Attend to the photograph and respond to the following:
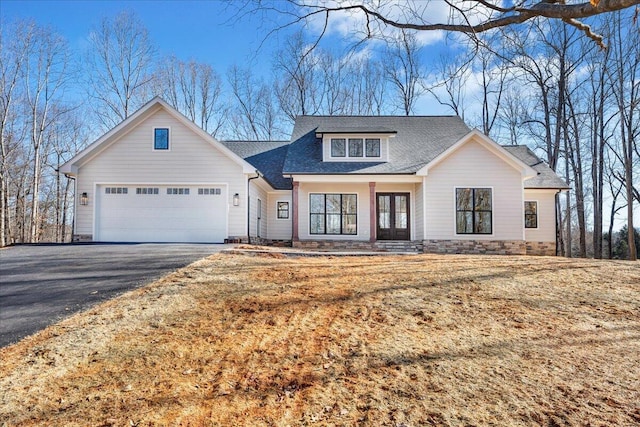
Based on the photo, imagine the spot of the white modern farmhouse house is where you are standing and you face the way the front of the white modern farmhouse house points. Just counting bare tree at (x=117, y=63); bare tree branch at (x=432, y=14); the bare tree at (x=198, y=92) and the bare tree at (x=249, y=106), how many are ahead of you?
1

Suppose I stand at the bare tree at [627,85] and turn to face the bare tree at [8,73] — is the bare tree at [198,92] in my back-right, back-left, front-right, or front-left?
front-right

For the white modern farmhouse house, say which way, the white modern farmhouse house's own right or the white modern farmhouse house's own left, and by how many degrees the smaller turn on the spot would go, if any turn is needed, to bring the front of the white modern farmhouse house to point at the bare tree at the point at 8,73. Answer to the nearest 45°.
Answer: approximately 90° to the white modern farmhouse house's own right

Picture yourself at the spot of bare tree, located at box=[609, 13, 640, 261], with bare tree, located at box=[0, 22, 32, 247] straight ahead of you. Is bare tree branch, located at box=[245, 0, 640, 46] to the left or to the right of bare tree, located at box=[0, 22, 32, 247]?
left

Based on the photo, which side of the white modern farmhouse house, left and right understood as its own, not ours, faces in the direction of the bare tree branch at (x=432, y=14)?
front

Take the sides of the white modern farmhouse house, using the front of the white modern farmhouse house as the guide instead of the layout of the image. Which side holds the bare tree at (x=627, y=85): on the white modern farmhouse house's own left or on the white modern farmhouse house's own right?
on the white modern farmhouse house's own left

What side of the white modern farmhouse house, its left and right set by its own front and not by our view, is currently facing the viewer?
front

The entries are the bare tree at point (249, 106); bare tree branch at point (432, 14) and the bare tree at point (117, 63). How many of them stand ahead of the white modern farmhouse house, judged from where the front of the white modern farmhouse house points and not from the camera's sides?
1

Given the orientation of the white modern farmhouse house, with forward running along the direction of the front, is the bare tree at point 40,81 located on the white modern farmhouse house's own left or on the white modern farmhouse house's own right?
on the white modern farmhouse house's own right

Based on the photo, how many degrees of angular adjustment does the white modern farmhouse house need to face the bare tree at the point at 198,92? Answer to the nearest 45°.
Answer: approximately 135° to its right

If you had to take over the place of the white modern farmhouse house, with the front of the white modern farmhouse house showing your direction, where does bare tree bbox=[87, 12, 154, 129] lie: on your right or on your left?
on your right

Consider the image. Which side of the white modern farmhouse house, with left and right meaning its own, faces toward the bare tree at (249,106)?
back
